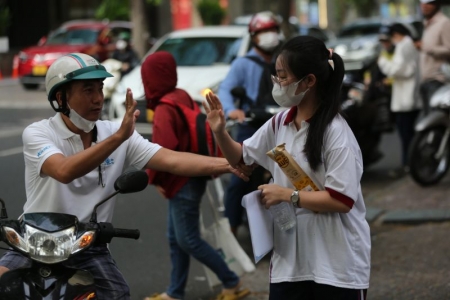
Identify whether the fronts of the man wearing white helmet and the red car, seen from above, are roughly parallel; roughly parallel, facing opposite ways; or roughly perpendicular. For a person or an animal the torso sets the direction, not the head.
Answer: roughly perpendicular

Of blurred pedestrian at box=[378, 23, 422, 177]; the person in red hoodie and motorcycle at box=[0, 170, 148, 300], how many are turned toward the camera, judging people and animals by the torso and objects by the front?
1

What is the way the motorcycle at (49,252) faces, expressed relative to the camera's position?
facing the viewer

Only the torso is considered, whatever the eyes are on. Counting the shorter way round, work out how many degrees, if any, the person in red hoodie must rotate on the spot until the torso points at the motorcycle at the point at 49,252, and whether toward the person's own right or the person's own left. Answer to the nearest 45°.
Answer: approximately 90° to the person's own left

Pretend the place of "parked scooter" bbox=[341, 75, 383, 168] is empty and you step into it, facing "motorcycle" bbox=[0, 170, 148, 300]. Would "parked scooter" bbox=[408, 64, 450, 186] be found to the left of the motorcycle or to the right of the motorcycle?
left

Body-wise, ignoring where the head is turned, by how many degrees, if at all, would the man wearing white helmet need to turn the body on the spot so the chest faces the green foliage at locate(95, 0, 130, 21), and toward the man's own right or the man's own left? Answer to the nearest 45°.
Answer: approximately 135° to the man's own left

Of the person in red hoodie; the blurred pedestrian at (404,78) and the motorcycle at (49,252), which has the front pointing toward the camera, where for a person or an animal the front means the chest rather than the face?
the motorcycle

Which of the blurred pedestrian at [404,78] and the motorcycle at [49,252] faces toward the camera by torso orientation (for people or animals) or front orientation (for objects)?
the motorcycle

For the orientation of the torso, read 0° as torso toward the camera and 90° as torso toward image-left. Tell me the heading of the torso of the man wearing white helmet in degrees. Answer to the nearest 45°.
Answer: approximately 315°
